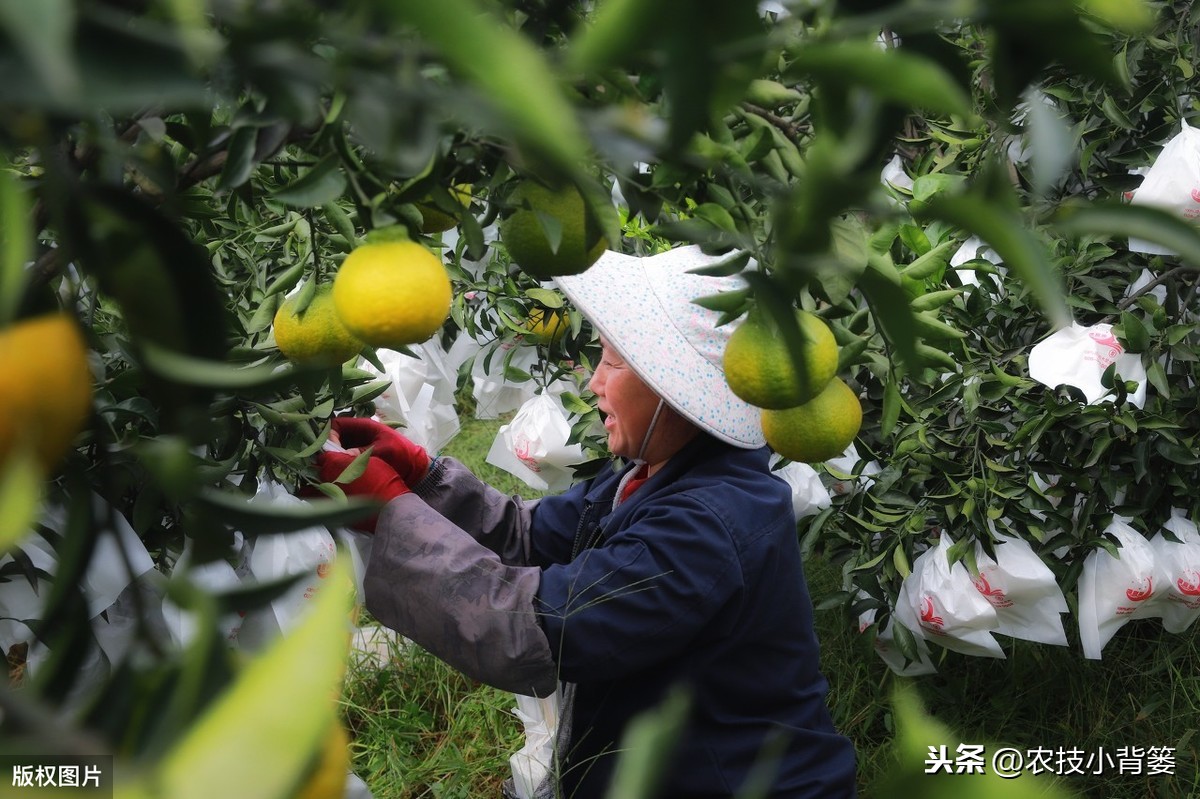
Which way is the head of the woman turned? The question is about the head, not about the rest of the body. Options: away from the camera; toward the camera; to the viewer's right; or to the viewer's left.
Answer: to the viewer's left

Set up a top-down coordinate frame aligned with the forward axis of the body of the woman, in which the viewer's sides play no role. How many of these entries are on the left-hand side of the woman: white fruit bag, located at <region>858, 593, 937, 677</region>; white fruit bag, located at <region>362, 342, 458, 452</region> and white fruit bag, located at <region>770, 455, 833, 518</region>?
0

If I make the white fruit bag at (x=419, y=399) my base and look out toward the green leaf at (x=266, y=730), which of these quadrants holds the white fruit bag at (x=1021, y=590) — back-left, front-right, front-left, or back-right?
front-left

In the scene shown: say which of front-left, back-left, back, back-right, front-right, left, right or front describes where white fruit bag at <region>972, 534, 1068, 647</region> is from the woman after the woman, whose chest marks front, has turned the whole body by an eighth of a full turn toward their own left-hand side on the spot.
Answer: back

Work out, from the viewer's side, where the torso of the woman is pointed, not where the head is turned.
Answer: to the viewer's left

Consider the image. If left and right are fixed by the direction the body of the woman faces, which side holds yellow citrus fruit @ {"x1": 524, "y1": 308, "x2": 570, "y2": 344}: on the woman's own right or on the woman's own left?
on the woman's own right

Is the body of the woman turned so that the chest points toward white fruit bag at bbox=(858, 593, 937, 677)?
no

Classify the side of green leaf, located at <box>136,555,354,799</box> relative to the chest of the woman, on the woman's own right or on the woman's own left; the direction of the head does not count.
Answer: on the woman's own left
